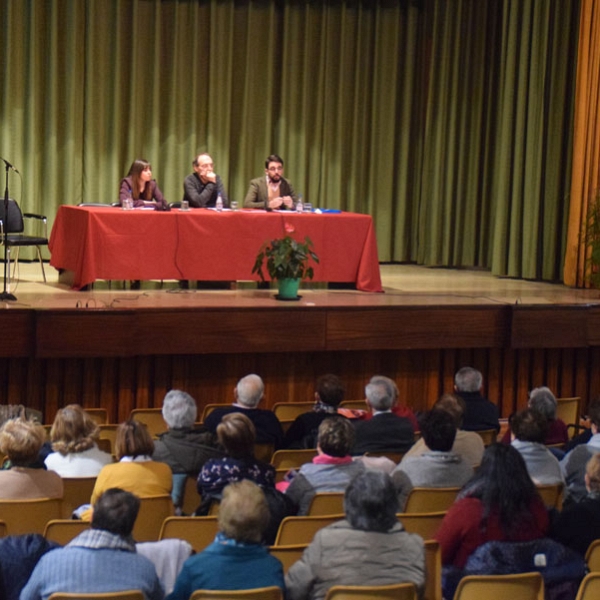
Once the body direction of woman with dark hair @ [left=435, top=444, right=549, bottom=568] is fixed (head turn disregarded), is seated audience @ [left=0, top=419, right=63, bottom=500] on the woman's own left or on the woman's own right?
on the woman's own left

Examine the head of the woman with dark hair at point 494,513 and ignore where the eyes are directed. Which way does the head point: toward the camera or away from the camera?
away from the camera

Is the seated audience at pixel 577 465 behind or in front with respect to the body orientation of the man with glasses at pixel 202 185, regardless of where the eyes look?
in front

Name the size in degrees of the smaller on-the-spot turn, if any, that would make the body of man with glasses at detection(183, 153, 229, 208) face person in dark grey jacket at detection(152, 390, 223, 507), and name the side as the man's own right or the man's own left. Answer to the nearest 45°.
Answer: approximately 45° to the man's own right

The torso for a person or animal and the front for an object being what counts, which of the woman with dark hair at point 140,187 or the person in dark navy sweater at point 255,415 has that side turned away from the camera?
the person in dark navy sweater

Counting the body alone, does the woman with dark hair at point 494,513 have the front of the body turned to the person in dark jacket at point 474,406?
yes

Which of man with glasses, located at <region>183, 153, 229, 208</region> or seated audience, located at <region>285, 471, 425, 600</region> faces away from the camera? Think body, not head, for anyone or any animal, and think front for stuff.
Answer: the seated audience

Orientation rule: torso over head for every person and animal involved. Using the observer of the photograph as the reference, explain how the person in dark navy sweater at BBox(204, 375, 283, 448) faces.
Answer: facing away from the viewer

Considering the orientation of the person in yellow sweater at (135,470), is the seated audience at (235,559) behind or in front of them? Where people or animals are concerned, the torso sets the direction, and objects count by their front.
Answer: behind

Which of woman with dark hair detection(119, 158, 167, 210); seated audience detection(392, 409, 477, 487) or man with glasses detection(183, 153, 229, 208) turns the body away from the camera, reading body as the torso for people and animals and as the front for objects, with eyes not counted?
the seated audience

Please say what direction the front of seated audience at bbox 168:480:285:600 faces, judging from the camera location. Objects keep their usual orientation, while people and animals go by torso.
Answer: facing away from the viewer

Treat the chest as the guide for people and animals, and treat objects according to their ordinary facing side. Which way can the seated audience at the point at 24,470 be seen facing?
away from the camera

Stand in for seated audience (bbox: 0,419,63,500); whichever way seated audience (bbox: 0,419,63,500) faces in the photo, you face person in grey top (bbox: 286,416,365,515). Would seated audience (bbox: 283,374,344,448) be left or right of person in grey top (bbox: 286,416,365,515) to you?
left

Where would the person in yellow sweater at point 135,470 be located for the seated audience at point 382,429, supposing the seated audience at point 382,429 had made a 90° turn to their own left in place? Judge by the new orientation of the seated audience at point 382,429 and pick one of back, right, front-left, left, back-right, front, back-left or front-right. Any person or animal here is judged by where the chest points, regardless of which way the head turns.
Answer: front-left

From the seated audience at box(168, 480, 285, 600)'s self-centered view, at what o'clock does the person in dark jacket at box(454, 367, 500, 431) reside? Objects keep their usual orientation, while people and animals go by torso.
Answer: the person in dark jacket at box(454, 367, 500, 431) is roughly at 1 o'clock from the seated audience at box(168, 480, 285, 600).

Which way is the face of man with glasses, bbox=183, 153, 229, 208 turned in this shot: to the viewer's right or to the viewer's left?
to the viewer's right

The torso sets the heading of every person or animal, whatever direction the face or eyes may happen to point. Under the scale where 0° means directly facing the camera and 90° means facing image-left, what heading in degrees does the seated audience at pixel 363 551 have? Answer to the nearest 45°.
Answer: approximately 180°
